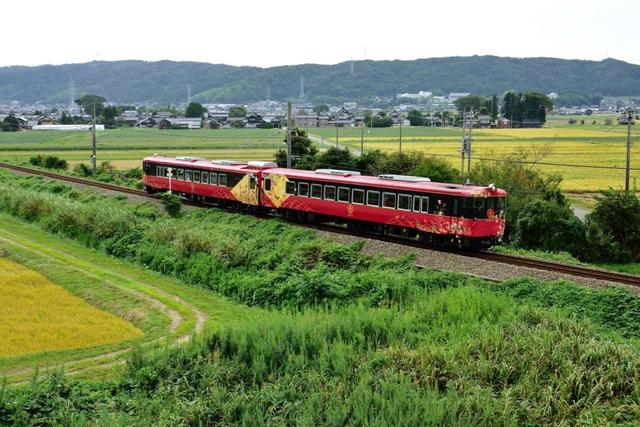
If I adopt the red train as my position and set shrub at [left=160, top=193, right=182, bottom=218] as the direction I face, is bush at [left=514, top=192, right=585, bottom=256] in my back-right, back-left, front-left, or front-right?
back-right

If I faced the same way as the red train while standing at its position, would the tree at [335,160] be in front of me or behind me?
behind

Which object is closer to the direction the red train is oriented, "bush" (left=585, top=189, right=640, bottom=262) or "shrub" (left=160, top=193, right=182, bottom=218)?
the bush

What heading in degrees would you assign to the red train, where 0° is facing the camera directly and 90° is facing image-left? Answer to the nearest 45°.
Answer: approximately 315°

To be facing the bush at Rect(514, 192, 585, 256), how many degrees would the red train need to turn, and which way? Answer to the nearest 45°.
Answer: approximately 45° to its left

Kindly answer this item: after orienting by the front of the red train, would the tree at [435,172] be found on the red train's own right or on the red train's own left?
on the red train's own left

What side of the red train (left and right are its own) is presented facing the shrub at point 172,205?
back
